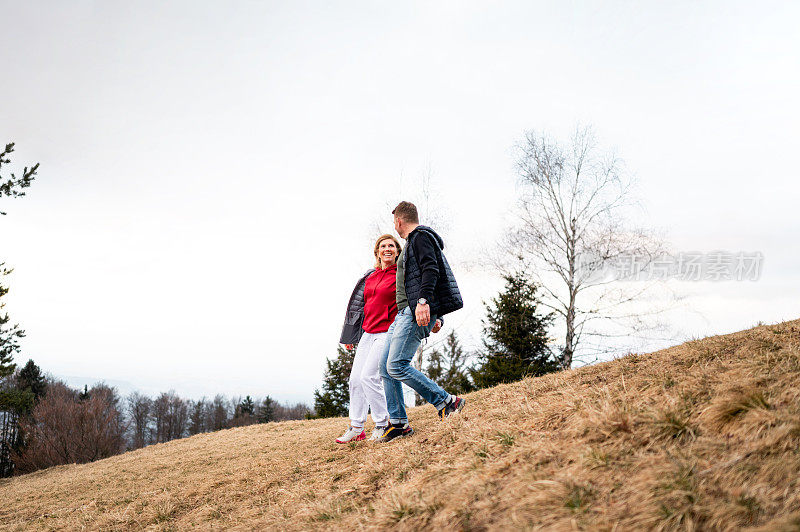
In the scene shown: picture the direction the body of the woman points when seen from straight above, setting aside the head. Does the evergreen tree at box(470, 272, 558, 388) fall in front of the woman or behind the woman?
behind

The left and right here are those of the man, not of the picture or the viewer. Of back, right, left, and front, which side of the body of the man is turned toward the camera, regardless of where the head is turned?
left

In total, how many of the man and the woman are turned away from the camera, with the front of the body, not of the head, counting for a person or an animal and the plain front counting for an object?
0
